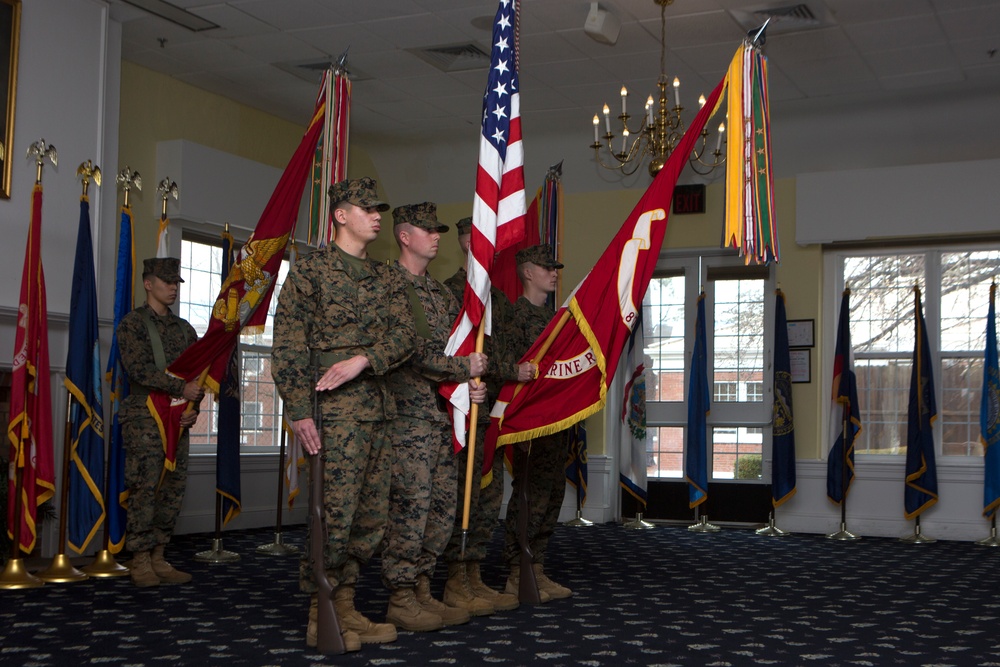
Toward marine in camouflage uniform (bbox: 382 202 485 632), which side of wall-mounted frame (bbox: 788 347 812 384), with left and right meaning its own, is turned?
front

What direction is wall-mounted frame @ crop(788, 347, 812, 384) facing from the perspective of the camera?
toward the camera

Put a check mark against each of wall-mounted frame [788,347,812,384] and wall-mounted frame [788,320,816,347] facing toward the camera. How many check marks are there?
2

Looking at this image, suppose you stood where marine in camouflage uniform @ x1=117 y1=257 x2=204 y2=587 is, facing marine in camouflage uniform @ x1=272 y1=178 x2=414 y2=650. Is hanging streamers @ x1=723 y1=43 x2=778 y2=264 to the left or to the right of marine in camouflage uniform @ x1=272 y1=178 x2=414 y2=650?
left

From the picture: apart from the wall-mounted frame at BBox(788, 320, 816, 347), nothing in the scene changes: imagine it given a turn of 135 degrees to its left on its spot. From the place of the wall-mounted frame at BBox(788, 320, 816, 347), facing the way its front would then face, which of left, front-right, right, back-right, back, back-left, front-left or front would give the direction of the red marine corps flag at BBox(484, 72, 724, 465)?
back-right

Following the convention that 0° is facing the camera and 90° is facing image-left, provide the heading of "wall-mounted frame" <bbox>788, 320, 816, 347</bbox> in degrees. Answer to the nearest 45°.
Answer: approximately 0°

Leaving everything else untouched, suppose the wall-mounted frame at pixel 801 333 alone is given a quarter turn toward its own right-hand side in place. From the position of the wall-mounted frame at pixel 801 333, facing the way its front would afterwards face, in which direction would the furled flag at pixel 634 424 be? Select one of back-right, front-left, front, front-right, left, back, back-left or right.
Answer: front

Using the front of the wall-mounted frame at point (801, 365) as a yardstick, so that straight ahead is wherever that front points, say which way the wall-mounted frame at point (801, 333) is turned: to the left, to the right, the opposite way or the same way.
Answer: the same way

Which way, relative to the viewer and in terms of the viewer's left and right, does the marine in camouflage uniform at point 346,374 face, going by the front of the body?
facing the viewer and to the right of the viewer

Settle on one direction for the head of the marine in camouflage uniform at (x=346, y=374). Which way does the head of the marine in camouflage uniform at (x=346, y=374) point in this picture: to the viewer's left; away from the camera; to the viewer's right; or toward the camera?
to the viewer's right

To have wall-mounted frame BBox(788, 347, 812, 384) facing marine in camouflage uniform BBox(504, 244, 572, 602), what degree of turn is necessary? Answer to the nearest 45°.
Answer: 0° — it already faces them

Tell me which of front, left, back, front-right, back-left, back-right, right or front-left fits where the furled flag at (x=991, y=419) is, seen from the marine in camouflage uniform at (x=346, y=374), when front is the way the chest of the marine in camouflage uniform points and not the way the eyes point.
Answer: left

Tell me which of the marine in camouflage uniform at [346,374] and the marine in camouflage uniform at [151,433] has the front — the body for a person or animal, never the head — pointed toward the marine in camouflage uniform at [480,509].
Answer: the marine in camouflage uniform at [151,433]

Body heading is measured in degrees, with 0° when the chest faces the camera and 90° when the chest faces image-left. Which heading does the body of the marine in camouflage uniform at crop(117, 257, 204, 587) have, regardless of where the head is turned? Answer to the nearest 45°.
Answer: approximately 315°

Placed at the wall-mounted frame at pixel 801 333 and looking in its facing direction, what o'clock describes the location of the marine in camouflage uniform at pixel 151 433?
The marine in camouflage uniform is roughly at 1 o'clock from the wall-mounted frame.

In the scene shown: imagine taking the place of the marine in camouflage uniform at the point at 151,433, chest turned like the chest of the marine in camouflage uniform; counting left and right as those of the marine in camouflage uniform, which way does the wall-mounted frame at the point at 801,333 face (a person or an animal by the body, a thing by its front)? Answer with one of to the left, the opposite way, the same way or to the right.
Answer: to the right

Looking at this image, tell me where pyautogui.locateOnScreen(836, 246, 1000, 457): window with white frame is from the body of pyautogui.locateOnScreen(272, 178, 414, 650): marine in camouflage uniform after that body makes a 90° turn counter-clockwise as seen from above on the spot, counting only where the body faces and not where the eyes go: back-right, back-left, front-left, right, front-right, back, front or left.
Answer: front
